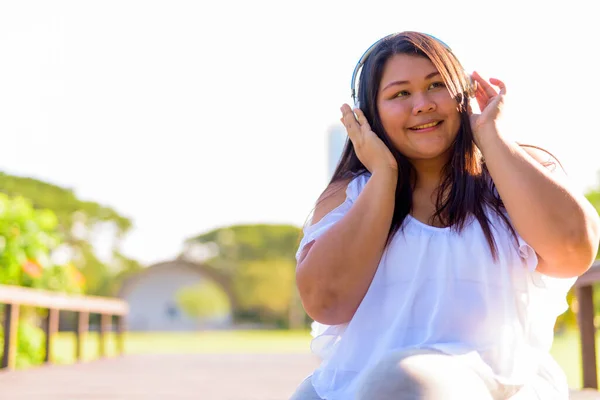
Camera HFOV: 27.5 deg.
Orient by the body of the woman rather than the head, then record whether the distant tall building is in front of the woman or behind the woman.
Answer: behind

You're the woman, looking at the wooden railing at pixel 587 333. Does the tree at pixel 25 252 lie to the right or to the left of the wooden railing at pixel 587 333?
left

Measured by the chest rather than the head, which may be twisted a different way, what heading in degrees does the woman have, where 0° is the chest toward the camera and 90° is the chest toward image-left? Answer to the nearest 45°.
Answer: approximately 0°

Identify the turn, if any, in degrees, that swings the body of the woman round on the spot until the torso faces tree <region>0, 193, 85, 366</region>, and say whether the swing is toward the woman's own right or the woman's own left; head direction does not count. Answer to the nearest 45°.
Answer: approximately 135° to the woman's own right

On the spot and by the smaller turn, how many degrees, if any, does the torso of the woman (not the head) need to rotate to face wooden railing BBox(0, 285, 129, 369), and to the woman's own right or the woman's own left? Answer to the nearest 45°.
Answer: approximately 135° to the woman's own right
